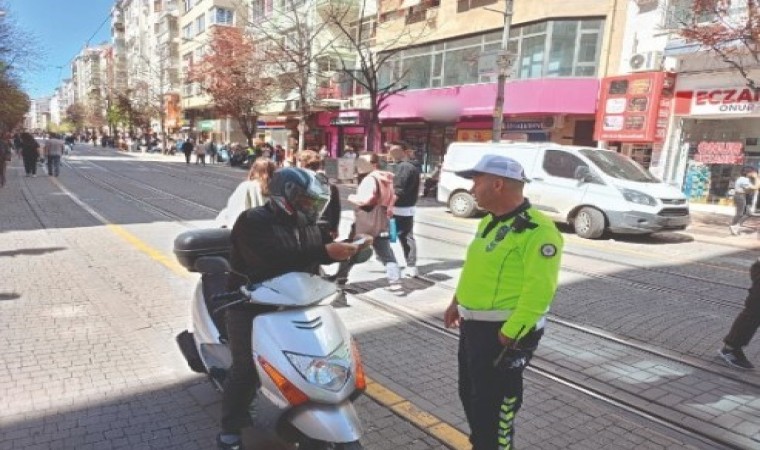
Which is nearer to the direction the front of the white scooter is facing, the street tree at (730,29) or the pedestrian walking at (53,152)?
the street tree

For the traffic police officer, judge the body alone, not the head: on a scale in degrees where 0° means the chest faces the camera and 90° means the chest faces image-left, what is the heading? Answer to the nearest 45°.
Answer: approximately 45°

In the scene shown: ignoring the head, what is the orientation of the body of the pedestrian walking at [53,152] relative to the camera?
away from the camera

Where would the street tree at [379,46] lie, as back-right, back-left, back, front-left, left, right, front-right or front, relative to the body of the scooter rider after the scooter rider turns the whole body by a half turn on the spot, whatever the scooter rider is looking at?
front-right

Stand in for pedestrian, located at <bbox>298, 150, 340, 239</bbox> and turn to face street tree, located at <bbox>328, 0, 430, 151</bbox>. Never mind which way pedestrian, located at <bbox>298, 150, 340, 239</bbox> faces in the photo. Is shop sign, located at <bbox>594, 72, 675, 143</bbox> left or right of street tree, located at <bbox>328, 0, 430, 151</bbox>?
right
